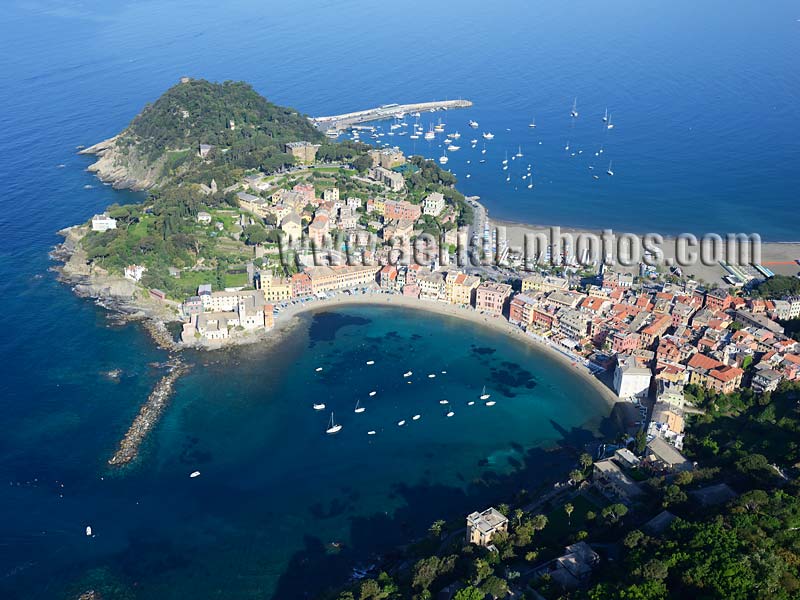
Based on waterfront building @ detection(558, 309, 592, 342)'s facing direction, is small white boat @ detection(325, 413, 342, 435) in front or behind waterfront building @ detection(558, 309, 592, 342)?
in front

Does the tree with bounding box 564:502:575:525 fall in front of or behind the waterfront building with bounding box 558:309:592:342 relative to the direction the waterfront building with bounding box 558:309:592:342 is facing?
in front

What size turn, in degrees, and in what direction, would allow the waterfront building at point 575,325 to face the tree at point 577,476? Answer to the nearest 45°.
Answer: approximately 45° to its left

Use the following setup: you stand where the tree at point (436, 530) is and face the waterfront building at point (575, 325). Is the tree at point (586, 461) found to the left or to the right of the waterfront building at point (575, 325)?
right

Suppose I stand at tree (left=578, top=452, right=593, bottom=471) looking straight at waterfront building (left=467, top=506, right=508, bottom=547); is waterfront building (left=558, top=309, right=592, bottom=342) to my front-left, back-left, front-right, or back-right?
back-right

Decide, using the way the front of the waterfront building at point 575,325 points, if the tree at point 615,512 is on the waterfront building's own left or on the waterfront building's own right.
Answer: on the waterfront building's own left

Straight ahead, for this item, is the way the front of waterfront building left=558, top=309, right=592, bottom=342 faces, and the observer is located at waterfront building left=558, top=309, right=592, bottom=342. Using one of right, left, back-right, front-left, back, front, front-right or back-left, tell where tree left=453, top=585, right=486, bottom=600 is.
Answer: front-left

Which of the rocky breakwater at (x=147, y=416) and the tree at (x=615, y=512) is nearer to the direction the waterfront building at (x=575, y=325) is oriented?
the rocky breakwater

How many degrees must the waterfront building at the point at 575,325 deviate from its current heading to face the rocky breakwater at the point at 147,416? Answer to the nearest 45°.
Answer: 0° — it already faces it

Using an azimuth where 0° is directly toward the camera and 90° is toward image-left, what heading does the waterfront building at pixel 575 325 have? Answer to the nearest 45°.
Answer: approximately 45°
